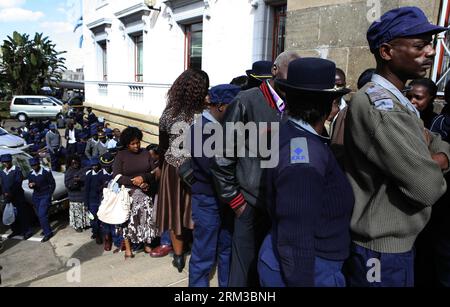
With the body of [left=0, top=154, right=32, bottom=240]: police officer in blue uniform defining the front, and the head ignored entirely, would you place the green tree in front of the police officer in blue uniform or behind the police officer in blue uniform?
behind

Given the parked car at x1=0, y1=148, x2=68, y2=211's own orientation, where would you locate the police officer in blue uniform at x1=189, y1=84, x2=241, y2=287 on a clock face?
The police officer in blue uniform is roughly at 1 o'clock from the parked car.

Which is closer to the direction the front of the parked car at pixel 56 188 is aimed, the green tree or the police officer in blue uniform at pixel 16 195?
the police officer in blue uniform

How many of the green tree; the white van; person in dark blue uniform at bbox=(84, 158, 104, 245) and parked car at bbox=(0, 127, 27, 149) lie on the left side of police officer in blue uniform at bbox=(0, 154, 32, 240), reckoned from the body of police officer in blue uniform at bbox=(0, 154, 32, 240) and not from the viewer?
1

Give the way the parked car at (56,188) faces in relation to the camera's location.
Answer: facing the viewer and to the right of the viewer

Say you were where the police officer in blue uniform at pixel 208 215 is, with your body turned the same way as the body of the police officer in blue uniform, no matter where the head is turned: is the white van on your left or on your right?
on your left

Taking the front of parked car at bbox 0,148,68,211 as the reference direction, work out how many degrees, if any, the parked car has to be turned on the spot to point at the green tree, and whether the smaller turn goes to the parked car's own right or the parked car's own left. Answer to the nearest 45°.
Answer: approximately 135° to the parked car's own left
